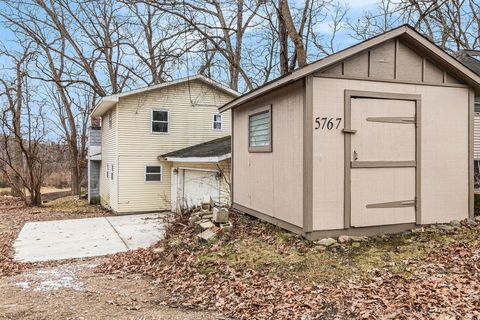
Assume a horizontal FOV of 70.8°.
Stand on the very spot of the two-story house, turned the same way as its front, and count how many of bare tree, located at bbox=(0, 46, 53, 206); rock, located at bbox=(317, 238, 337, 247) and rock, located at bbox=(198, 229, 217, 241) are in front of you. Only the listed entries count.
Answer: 2

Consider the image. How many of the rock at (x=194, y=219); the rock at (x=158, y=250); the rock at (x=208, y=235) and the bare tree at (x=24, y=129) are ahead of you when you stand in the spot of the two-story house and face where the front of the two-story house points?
3

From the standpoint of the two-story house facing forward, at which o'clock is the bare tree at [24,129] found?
The bare tree is roughly at 4 o'clock from the two-story house.

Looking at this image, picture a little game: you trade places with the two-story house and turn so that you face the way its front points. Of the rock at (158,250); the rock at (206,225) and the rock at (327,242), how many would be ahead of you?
3

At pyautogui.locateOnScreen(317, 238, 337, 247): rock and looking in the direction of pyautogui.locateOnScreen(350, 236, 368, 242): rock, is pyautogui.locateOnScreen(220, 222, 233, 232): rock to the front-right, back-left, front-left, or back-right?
back-left

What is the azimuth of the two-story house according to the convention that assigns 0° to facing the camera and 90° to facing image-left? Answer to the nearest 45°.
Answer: approximately 0°

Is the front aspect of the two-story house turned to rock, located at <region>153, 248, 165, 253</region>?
yes

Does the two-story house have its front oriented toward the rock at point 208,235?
yes

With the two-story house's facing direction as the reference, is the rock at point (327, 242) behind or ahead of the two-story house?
ahead

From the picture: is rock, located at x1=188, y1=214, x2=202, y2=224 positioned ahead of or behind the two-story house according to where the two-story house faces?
ahead

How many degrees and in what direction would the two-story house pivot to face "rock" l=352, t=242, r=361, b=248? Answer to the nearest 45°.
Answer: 0° — it already faces it
